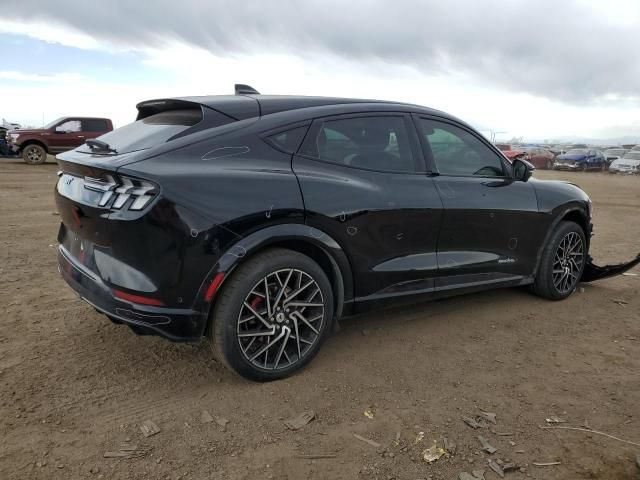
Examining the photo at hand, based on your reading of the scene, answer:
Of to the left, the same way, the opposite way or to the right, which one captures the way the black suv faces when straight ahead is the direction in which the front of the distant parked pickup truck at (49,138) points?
the opposite way

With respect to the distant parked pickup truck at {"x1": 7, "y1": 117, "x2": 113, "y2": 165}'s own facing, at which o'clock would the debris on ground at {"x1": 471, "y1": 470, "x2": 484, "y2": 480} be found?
The debris on ground is roughly at 9 o'clock from the distant parked pickup truck.

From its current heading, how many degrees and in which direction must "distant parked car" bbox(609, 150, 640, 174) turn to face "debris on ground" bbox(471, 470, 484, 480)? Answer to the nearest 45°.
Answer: approximately 45° to its left

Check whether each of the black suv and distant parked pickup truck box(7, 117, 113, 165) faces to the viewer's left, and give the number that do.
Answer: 1

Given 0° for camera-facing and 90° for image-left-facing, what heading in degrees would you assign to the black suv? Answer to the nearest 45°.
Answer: approximately 225°

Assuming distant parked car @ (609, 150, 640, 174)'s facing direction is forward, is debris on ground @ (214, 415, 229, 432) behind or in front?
in front

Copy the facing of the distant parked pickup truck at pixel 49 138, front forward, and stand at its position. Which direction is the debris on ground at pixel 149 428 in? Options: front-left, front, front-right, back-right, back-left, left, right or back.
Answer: left

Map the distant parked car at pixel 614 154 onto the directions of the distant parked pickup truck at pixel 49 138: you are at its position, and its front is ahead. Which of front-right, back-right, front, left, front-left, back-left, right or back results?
back

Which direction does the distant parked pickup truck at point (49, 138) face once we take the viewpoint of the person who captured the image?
facing to the left of the viewer

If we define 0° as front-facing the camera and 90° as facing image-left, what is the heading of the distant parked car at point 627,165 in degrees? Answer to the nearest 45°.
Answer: approximately 45°

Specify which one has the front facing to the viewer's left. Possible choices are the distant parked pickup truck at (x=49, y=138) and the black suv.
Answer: the distant parked pickup truck

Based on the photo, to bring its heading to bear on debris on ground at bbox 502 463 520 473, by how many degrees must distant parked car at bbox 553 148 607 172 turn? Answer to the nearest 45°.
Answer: approximately 45° to its left

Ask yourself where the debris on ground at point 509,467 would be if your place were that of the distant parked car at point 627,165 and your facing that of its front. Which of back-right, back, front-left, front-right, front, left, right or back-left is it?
front-left
